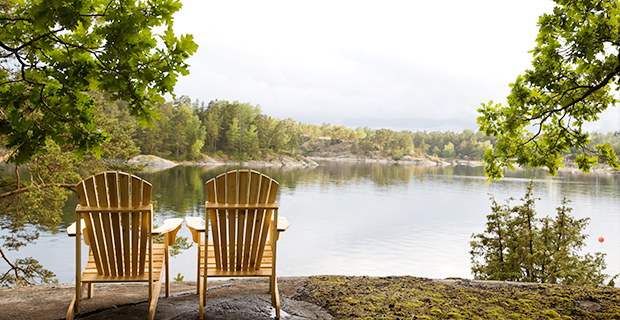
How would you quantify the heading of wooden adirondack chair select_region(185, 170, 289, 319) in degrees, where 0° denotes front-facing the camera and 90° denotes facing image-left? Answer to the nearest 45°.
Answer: approximately 180°

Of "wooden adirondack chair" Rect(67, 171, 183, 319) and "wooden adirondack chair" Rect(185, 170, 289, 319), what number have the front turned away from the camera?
2

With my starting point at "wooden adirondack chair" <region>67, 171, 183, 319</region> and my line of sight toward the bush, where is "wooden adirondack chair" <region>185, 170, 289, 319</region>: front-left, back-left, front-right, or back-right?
front-right

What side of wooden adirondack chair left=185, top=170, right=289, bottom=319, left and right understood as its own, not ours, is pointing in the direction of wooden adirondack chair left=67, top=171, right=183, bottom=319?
left

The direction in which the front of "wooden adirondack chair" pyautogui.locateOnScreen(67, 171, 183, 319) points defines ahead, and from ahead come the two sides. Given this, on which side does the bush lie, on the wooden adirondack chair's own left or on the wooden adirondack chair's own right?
on the wooden adirondack chair's own right

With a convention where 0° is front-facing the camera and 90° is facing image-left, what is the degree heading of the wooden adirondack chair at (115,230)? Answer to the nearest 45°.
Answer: approximately 180°

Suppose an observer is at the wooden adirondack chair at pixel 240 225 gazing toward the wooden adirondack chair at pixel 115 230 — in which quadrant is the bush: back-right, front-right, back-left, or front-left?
back-right

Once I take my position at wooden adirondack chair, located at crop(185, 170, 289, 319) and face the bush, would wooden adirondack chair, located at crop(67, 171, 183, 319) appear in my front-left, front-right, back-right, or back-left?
back-left

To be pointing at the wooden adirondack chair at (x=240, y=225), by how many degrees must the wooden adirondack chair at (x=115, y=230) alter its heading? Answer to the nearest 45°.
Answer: approximately 90° to its right
